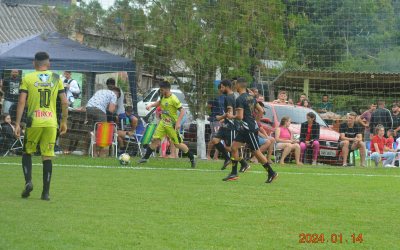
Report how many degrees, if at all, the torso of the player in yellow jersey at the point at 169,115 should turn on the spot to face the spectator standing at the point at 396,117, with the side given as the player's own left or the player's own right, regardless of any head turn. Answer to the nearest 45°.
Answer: approximately 180°

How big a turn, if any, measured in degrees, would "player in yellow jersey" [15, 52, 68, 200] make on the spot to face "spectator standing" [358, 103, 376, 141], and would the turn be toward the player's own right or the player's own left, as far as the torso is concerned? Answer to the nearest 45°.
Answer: approximately 45° to the player's own right

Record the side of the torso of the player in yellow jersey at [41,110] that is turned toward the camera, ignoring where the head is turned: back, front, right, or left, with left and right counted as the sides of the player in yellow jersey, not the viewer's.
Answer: back

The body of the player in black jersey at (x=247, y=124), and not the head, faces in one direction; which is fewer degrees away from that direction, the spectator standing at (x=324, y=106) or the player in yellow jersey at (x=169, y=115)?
the player in yellow jersey

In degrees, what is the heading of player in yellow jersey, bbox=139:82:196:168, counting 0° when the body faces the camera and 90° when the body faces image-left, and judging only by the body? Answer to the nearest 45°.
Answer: approximately 45°

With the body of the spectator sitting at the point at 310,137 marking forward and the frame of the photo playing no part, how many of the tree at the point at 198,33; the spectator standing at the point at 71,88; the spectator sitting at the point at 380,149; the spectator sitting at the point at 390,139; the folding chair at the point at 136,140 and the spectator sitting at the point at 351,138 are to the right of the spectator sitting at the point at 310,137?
3
